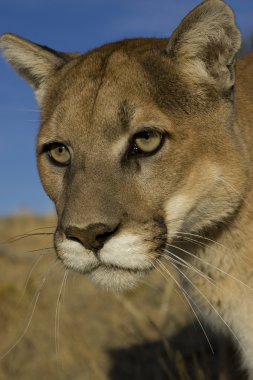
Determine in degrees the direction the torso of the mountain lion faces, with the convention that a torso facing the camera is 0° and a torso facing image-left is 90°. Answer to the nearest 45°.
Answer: approximately 45°
